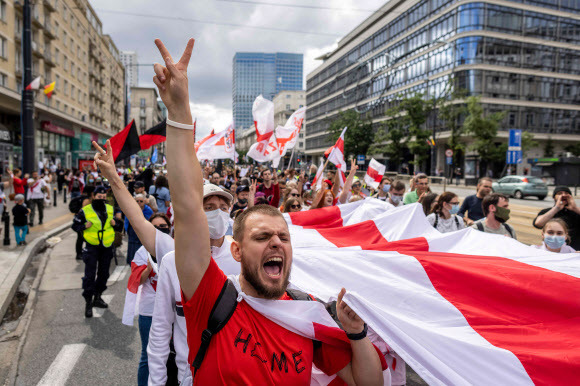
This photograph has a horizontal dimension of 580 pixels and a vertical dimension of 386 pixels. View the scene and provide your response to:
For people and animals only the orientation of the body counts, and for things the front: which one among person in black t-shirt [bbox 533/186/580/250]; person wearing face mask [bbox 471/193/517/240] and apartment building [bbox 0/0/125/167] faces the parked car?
the apartment building

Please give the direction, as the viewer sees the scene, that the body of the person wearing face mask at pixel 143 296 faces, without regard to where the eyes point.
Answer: toward the camera

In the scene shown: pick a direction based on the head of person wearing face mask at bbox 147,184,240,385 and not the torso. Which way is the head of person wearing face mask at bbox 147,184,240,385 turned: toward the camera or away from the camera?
toward the camera

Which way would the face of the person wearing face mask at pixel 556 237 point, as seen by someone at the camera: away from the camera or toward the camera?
toward the camera

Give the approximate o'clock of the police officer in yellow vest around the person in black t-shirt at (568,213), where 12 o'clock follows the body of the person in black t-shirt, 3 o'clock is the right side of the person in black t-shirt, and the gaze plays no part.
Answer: The police officer in yellow vest is roughly at 2 o'clock from the person in black t-shirt.

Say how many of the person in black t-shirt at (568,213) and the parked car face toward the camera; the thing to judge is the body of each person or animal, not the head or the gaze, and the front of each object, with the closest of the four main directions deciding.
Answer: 1

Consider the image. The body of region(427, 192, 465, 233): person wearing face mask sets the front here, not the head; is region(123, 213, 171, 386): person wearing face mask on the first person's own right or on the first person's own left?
on the first person's own right

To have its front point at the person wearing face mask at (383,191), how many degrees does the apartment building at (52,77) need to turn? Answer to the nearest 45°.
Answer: approximately 45° to its right

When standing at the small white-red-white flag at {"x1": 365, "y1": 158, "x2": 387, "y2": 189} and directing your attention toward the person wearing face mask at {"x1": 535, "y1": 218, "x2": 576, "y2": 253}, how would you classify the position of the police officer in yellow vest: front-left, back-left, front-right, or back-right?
front-right

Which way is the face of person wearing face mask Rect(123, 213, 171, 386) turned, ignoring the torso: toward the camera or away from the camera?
toward the camera

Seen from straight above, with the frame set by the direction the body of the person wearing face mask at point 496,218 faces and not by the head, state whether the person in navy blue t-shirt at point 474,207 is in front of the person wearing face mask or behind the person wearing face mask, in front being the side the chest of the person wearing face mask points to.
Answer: behind

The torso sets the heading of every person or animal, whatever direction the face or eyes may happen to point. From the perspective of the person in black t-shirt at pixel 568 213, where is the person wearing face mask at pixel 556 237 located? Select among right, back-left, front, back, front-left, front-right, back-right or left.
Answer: front

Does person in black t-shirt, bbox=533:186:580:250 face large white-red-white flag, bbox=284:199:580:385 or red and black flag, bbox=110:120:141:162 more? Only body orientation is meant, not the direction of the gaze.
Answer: the large white-red-white flag

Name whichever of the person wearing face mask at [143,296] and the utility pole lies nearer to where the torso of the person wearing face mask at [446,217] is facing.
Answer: the person wearing face mask

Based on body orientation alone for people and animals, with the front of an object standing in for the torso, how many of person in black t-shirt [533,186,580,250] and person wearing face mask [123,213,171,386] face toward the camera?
2

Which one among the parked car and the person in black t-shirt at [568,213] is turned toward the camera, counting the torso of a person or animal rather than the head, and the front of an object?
the person in black t-shirt

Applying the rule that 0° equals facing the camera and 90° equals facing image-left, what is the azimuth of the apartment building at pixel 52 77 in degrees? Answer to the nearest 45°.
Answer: approximately 315°

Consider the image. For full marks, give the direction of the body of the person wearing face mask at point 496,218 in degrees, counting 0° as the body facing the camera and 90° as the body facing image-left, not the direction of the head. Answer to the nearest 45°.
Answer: approximately 315°
